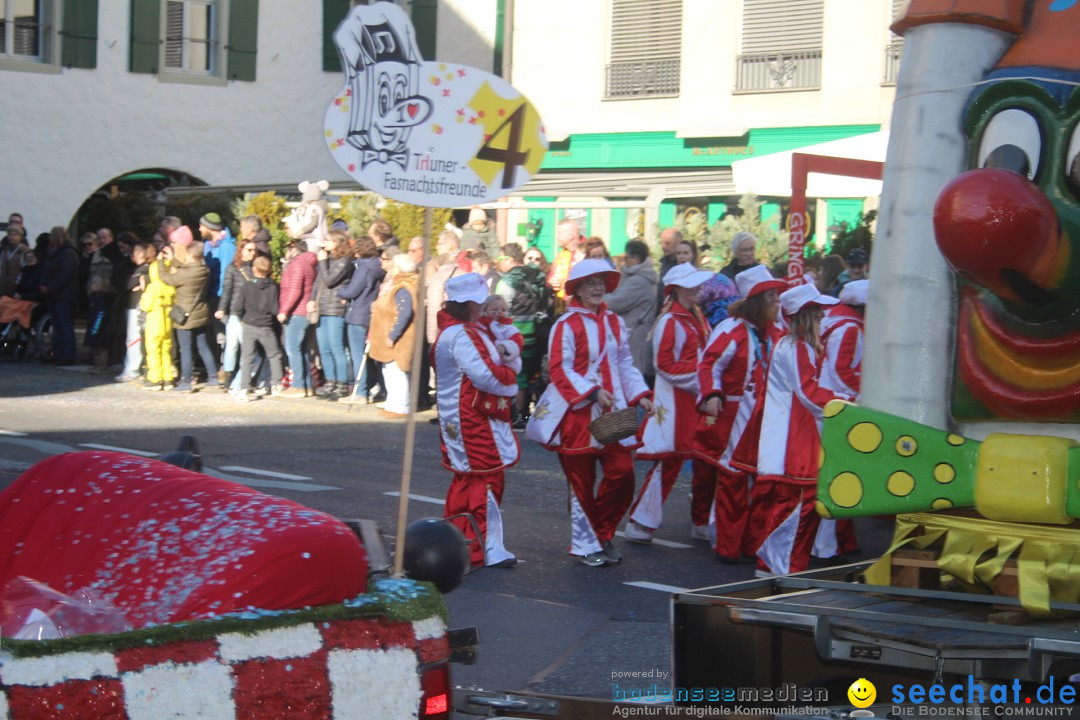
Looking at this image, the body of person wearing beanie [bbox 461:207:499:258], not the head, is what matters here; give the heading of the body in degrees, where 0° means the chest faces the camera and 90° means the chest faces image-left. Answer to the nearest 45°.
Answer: approximately 0°

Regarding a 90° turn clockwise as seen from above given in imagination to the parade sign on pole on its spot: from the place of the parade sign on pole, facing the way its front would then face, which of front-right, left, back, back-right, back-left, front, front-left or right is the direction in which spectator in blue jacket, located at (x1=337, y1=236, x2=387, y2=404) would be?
right

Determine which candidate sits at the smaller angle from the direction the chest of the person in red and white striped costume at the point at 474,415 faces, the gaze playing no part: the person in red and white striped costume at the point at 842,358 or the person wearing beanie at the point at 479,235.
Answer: the person in red and white striped costume
